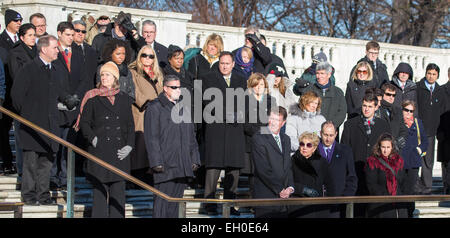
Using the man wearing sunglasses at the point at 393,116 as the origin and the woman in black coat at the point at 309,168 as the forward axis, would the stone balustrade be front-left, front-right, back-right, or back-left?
back-right

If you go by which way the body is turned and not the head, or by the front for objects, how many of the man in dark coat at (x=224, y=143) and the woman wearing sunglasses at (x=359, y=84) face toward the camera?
2

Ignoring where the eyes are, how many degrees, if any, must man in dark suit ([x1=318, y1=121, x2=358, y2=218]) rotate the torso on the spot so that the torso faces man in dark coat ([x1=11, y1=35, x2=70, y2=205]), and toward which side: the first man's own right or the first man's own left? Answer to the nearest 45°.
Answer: approximately 45° to the first man's own right

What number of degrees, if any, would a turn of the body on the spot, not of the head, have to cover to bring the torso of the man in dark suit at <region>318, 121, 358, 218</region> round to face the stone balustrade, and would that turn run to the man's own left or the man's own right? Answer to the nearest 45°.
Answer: approximately 135° to the man's own right
